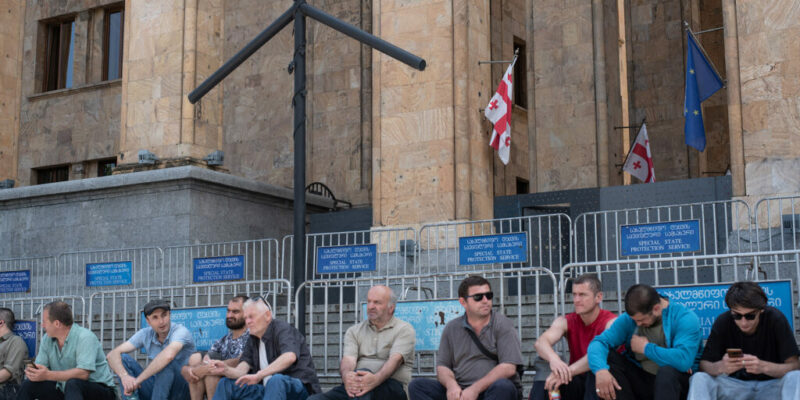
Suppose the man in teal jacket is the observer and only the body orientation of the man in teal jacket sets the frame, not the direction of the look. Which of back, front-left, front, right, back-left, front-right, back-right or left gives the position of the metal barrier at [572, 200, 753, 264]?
back-right

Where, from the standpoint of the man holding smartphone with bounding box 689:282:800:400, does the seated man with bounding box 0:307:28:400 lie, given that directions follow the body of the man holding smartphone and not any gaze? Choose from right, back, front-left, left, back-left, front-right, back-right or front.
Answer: right

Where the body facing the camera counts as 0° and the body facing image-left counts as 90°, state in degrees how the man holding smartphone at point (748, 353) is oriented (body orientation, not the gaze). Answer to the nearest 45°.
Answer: approximately 0°

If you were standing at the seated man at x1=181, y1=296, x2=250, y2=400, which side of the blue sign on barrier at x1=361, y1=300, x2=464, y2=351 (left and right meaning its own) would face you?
right

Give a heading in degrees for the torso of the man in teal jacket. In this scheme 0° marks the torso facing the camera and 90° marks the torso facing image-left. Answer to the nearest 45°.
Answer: approximately 45°

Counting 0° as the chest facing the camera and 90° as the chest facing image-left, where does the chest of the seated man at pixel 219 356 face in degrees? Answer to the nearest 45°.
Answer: approximately 45°

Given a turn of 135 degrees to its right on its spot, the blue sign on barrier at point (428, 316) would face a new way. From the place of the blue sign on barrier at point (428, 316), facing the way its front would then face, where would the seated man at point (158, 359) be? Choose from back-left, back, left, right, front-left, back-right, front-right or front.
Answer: front-left

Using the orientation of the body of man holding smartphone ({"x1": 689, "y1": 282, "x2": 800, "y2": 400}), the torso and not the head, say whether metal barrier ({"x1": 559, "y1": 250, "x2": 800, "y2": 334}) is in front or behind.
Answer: behind

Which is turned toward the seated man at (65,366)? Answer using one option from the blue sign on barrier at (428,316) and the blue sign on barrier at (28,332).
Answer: the blue sign on barrier at (28,332)

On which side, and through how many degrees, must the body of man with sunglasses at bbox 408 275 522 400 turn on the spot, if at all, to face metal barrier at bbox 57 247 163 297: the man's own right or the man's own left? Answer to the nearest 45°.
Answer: approximately 135° to the man's own right

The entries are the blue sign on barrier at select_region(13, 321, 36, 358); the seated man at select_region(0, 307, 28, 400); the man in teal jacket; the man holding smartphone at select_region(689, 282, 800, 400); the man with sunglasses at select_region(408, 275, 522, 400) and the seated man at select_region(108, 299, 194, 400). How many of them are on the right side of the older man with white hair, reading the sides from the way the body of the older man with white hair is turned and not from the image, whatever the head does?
3

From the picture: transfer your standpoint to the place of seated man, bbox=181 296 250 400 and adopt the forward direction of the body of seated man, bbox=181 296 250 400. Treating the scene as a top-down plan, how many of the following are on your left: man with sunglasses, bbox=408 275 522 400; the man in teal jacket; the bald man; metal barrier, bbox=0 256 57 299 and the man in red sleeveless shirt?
4

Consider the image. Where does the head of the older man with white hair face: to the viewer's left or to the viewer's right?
to the viewer's left

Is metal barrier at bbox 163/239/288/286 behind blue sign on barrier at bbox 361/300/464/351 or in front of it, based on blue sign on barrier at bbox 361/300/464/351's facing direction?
behind

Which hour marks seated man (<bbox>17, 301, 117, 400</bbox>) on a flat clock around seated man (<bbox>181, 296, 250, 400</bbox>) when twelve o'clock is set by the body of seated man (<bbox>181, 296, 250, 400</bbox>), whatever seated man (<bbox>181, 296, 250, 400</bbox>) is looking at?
seated man (<bbox>17, 301, 117, 400</bbox>) is roughly at 2 o'clock from seated man (<bbox>181, 296, 250, 400</bbox>).

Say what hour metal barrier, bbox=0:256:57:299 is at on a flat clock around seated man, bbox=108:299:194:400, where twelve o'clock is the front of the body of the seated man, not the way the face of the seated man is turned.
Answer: The metal barrier is roughly at 4 o'clock from the seated man.

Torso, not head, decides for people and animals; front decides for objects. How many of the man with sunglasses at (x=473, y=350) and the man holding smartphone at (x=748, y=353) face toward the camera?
2
